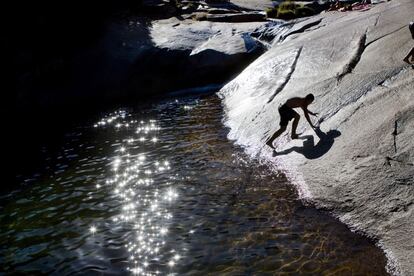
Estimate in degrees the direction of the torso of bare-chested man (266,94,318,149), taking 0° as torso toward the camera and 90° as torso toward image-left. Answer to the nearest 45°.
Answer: approximately 270°

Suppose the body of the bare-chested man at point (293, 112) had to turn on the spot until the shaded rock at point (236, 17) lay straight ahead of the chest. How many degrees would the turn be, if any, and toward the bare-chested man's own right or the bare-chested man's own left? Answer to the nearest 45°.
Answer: approximately 90° to the bare-chested man's own left
